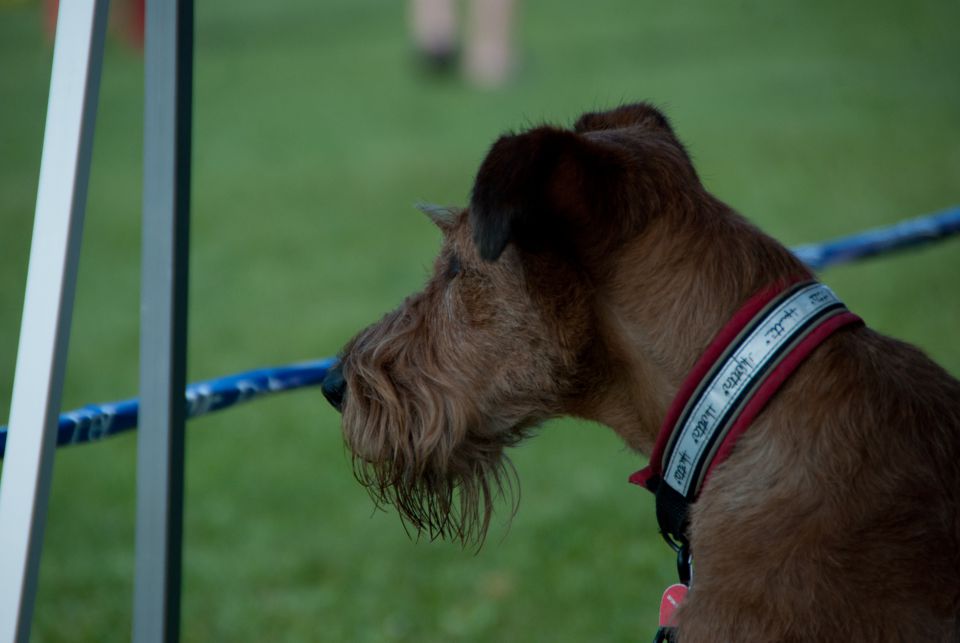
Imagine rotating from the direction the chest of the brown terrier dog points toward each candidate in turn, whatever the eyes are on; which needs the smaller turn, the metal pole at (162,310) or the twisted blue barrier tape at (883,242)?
the metal pole

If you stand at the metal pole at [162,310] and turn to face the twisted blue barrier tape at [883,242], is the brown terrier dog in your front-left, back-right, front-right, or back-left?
front-right

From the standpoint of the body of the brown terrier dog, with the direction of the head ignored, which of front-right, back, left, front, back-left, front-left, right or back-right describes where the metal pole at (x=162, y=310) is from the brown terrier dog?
front

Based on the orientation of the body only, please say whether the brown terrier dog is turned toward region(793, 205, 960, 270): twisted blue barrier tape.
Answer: no

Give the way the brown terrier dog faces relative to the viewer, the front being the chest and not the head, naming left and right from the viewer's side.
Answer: facing to the left of the viewer
